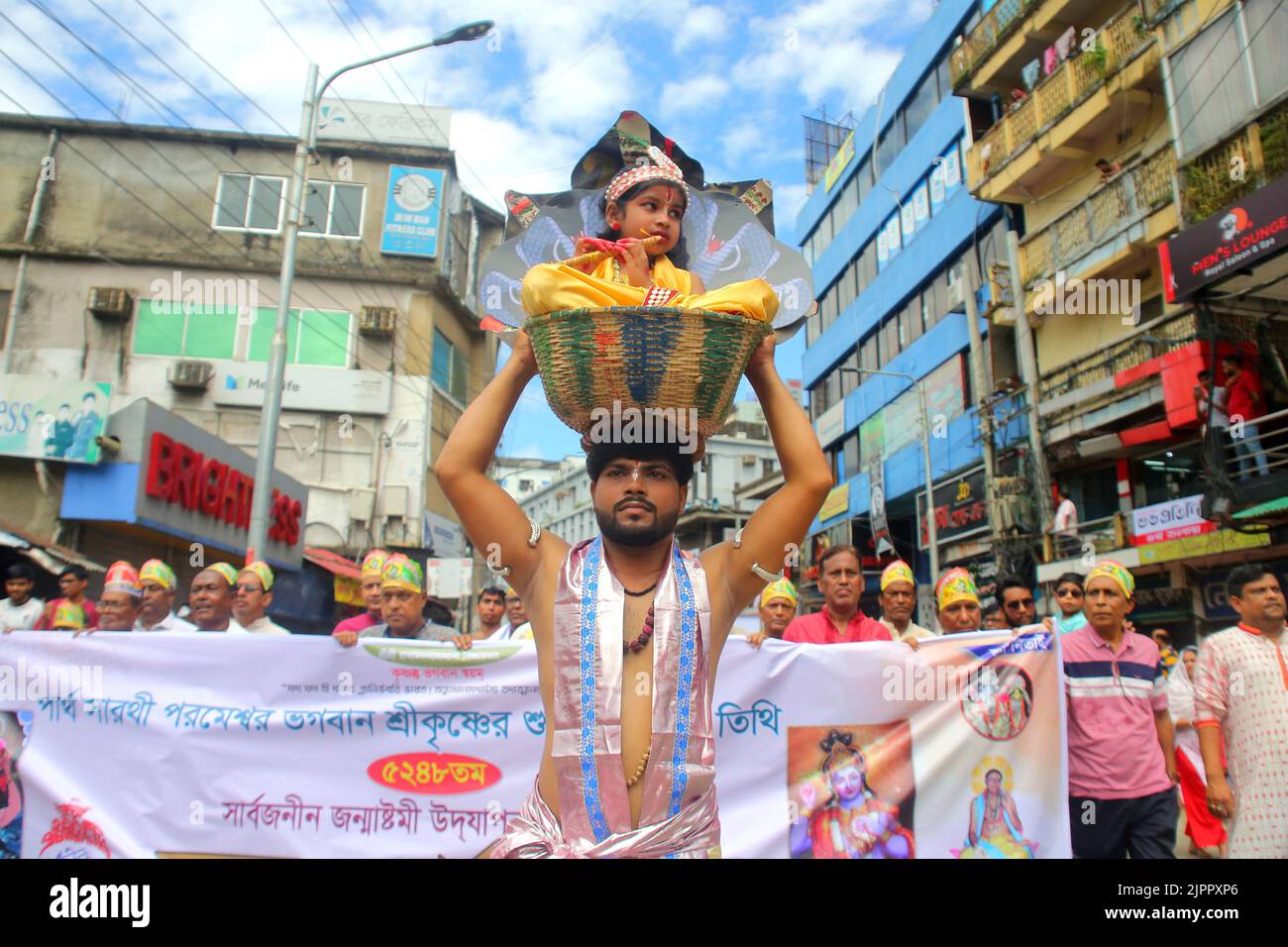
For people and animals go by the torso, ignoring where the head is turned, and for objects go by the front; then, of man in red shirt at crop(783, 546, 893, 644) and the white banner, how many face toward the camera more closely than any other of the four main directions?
2

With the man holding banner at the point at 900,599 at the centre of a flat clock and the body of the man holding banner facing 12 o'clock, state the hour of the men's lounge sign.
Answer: The men's lounge sign is roughly at 7 o'clock from the man holding banner.

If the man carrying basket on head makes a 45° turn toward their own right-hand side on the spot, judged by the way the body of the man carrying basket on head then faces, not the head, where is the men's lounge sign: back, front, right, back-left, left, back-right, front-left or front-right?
back

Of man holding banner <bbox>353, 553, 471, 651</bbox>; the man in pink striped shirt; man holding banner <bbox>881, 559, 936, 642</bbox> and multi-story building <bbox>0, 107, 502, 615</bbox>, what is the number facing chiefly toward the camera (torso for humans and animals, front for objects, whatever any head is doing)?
4

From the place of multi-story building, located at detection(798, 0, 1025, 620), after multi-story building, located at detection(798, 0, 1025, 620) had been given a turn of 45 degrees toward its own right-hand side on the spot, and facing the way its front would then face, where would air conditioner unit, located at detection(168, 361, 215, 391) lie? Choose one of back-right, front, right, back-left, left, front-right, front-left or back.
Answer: front-left

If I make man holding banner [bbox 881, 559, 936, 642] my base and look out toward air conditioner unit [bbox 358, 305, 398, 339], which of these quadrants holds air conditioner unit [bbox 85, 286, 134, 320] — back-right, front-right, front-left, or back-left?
front-left

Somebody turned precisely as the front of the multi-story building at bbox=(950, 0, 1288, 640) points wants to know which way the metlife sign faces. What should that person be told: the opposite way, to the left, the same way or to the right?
to the left

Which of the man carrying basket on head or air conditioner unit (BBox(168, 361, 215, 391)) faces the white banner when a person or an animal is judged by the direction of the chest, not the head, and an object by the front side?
the air conditioner unit

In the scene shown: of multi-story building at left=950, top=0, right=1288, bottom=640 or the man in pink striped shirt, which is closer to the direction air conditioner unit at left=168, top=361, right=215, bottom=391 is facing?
the man in pink striped shirt

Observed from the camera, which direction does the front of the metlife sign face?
facing the viewer

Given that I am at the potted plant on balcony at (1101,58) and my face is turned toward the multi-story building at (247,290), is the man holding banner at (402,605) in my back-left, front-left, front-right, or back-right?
front-left

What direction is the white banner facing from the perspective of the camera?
toward the camera

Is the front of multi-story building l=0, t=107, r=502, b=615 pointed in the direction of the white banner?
yes

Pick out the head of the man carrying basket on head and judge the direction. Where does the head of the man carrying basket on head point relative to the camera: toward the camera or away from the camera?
toward the camera

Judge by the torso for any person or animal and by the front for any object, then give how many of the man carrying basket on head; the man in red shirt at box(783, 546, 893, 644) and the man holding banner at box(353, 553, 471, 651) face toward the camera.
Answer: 3
